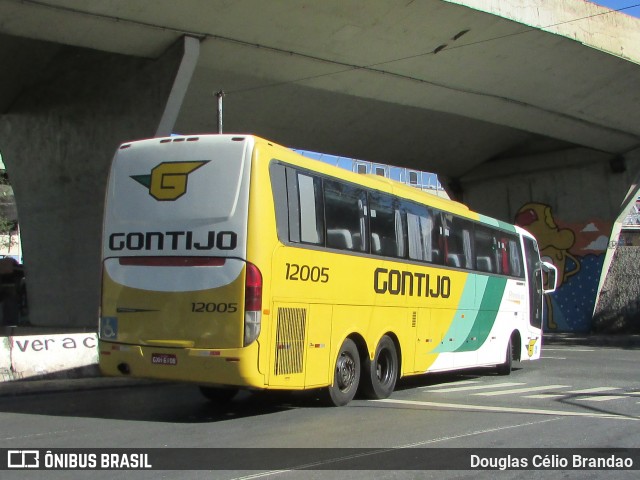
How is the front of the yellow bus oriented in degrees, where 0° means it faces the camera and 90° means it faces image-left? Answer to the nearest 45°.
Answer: approximately 225°

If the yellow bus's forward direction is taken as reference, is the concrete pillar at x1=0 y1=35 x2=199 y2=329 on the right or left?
on its left
